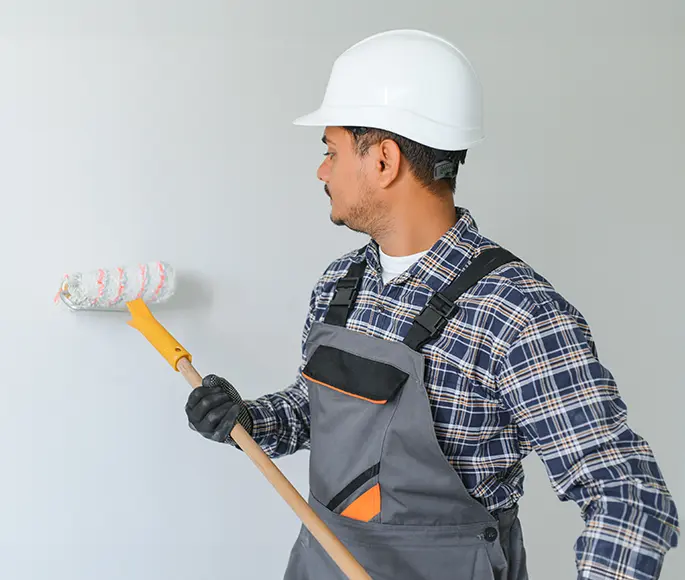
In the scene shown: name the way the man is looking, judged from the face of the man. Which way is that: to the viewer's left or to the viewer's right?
to the viewer's left

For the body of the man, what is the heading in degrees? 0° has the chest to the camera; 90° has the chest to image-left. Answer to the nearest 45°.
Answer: approximately 45°
